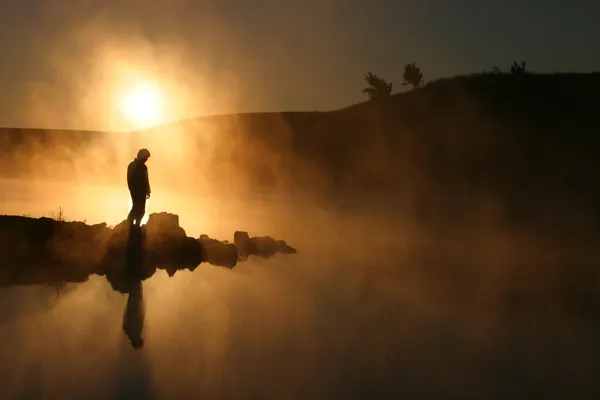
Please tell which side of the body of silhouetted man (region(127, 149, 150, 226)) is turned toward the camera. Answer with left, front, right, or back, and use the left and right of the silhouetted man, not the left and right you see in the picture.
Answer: right
